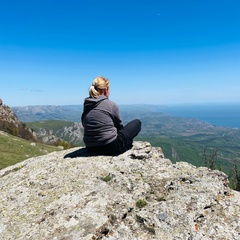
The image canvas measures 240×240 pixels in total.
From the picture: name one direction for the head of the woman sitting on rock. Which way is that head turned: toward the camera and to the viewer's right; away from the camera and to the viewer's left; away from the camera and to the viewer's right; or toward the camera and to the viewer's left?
away from the camera and to the viewer's right

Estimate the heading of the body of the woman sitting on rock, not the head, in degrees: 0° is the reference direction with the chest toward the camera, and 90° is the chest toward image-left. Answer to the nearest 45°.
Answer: approximately 225°
